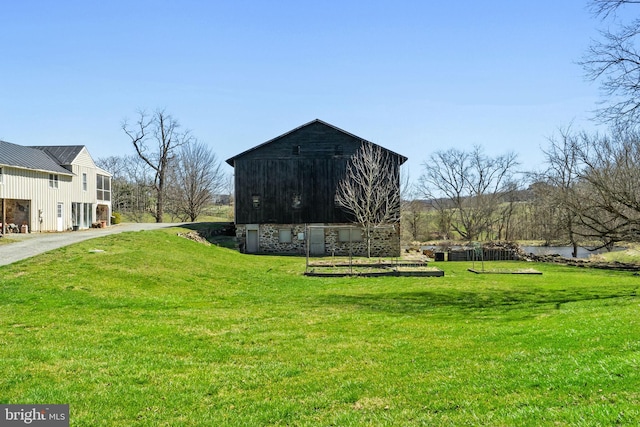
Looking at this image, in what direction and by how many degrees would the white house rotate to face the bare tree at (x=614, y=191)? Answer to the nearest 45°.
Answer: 0° — it already faces it

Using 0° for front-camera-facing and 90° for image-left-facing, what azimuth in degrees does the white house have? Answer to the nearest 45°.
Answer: approximately 315°

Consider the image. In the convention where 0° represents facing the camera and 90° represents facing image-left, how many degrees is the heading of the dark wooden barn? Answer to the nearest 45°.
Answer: approximately 0°

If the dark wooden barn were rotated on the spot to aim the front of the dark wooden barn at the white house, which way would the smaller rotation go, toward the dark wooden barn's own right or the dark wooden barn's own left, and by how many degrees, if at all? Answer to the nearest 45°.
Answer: approximately 90° to the dark wooden barn's own right
